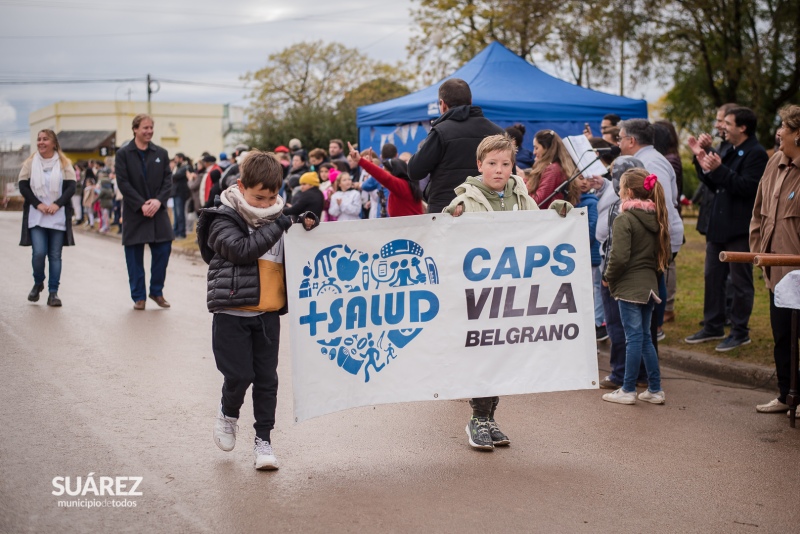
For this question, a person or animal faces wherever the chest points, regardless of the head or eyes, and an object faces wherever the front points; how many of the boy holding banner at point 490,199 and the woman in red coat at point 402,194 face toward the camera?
1

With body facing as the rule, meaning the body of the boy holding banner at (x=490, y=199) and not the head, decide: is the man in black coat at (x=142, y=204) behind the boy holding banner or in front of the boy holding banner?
behind

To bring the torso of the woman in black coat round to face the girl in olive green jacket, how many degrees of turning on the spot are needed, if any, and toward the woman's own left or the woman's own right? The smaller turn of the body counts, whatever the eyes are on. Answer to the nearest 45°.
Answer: approximately 45° to the woman's own left

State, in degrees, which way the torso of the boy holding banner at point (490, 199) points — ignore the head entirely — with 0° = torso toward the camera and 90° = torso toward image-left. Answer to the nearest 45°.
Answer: approximately 0°

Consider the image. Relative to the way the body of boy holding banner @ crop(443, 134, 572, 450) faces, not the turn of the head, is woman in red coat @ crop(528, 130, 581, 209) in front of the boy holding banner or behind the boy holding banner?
behind

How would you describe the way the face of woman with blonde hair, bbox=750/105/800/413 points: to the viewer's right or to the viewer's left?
to the viewer's left

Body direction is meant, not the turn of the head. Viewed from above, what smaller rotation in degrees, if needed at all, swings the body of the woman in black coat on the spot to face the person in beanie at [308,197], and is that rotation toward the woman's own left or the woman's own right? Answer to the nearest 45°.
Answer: approximately 90° to the woman's own left

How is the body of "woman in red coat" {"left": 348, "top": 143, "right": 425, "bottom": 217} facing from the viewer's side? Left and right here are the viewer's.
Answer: facing away from the viewer and to the left of the viewer

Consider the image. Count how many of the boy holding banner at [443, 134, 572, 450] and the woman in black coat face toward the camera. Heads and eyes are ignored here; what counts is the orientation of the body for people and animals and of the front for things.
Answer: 2

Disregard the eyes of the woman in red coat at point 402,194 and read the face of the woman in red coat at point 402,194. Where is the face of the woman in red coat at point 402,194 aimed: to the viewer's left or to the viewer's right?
to the viewer's left

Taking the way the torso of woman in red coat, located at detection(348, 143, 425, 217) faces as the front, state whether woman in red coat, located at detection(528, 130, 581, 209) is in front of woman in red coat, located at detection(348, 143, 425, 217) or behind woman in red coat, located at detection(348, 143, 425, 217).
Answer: behind

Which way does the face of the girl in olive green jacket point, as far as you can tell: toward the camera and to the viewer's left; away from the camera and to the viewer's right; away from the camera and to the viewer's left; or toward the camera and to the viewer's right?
away from the camera and to the viewer's left
